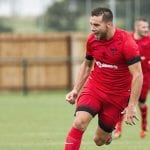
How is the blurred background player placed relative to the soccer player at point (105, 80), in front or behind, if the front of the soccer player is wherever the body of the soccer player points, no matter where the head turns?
behind

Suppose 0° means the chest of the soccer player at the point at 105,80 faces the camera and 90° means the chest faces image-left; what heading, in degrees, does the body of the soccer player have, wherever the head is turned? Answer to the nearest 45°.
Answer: approximately 45°

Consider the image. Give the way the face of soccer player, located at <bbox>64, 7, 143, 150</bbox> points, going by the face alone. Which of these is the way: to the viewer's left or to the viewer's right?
to the viewer's left

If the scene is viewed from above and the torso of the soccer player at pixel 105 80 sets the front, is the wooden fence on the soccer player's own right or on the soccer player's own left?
on the soccer player's own right
